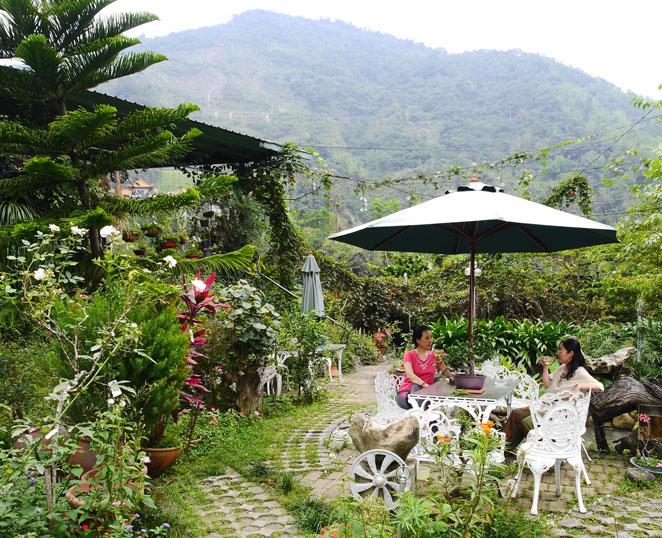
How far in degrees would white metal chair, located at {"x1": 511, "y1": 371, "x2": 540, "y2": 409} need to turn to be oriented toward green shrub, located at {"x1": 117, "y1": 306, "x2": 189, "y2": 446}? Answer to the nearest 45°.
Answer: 0° — it already faces it

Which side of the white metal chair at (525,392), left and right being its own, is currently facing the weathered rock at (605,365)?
back

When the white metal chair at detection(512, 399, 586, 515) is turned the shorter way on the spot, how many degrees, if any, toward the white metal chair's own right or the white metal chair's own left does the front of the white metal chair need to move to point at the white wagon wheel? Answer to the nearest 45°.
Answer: approximately 90° to the white metal chair's own left

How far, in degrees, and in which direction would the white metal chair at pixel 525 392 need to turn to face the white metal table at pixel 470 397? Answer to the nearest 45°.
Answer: approximately 45° to its left

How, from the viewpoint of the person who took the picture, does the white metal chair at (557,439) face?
facing away from the viewer and to the left of the viewer

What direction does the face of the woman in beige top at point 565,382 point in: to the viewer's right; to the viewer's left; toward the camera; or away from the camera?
to the viewer's left

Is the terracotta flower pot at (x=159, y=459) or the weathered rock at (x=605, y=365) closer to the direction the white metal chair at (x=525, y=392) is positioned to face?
the terracotta flower pot

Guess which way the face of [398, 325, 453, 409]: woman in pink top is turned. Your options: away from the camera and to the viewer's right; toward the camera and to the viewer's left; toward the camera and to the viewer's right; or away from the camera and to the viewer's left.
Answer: toward the camera and to the viewer's right
